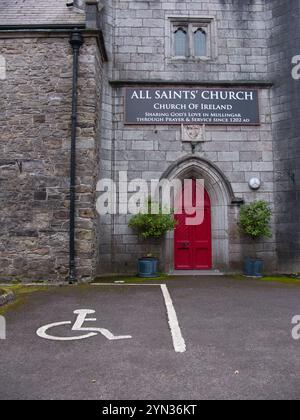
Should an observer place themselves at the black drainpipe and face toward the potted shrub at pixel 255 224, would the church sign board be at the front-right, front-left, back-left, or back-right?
front-left

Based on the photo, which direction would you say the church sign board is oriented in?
toward the camera

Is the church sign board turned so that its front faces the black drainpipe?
no

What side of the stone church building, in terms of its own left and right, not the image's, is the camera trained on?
front
